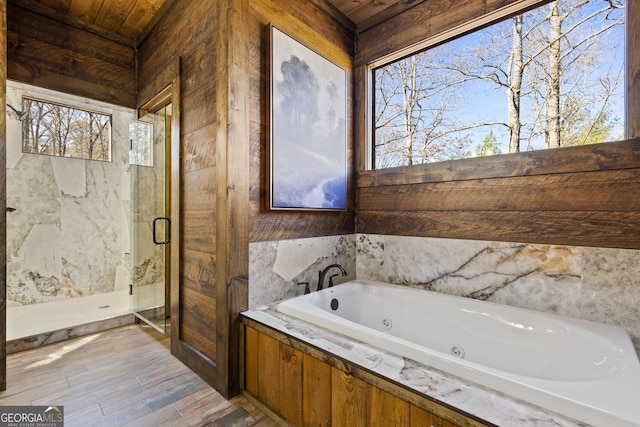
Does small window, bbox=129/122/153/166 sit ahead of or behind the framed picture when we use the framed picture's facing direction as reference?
behind

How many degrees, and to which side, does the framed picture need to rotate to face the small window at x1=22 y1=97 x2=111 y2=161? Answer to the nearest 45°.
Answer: approximately 180°

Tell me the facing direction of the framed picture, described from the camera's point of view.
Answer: facing the viewer and to the right of the viewer

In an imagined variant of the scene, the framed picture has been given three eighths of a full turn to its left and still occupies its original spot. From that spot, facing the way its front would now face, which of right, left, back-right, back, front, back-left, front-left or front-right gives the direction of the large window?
right
